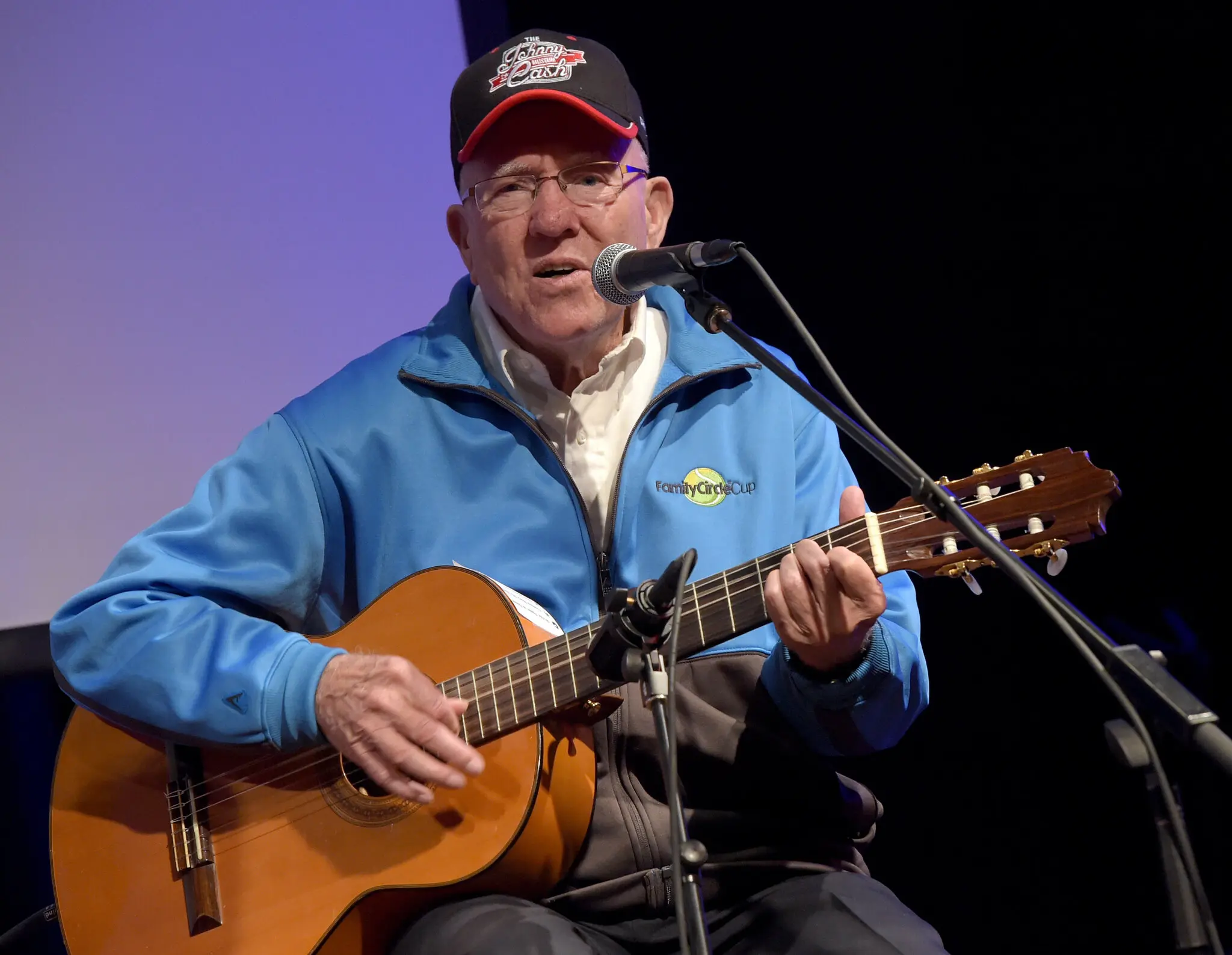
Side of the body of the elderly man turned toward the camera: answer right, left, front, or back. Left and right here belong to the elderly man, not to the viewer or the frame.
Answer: front

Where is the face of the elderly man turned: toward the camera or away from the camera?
toward the camera

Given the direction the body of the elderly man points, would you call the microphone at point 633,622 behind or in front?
in front

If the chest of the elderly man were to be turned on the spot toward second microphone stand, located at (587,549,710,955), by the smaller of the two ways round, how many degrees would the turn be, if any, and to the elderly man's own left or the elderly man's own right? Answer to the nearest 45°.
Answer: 0° — they already face it

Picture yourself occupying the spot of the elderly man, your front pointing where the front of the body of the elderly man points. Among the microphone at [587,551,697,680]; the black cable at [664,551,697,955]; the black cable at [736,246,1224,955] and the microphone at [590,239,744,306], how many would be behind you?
0

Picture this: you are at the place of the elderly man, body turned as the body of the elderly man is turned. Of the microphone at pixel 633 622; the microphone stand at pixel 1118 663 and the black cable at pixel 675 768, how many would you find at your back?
0

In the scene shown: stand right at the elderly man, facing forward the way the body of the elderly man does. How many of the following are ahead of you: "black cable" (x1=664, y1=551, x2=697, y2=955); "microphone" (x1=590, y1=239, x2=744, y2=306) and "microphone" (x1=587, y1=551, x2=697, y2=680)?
3

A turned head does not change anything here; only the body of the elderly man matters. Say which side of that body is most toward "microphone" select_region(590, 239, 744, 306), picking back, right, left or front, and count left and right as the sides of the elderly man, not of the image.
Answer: front

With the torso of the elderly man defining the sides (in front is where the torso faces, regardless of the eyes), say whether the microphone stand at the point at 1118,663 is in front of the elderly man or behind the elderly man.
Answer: in front
